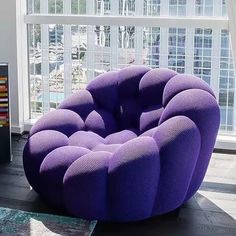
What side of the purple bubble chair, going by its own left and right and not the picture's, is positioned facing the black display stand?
right

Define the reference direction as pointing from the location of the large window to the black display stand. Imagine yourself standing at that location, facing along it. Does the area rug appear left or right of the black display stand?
left

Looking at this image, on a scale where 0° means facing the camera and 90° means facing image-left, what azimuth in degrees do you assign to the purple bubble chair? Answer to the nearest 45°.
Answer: approximately 45°
